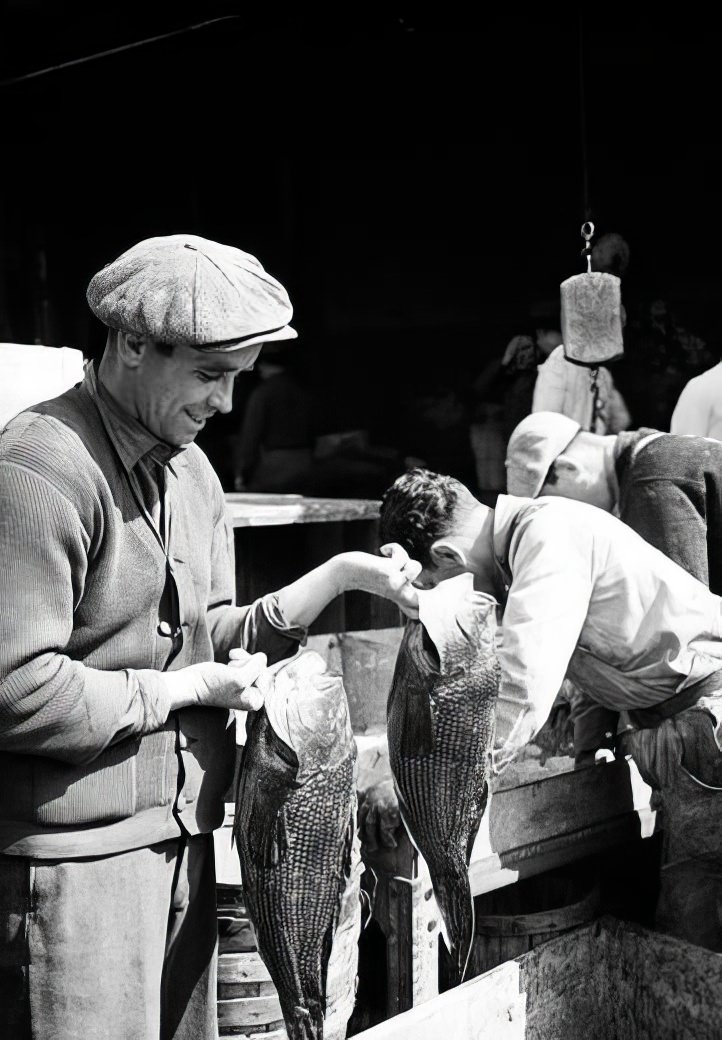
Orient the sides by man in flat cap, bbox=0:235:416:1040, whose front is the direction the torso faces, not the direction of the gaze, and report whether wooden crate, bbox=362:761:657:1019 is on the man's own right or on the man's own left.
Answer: on the man's own left

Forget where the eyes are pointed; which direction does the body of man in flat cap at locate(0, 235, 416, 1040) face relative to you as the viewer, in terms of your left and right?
facing the viewer and to the right of the viewer

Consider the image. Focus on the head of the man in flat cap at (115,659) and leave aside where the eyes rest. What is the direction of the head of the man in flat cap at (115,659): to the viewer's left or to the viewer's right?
to the viewer's right

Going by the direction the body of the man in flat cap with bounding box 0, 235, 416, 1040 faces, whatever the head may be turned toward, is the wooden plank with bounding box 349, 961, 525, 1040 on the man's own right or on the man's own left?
on the man's own left

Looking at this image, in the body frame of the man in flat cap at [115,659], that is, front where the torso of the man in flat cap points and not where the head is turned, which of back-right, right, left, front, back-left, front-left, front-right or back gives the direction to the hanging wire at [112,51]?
back-left

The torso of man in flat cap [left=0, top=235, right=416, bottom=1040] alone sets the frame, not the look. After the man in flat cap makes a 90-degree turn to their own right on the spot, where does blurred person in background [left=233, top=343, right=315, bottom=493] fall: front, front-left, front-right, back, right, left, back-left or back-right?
back-right

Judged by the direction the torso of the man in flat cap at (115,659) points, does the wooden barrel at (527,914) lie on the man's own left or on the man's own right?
on the man's own left

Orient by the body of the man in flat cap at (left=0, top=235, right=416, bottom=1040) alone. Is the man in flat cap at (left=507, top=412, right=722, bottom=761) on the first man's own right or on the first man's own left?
on the first man's own left

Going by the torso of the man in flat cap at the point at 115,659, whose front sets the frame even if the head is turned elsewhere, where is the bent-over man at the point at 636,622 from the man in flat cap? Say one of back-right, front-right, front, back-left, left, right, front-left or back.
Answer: left

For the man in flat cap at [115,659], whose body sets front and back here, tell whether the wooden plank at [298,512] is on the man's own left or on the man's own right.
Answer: on the man's own left
